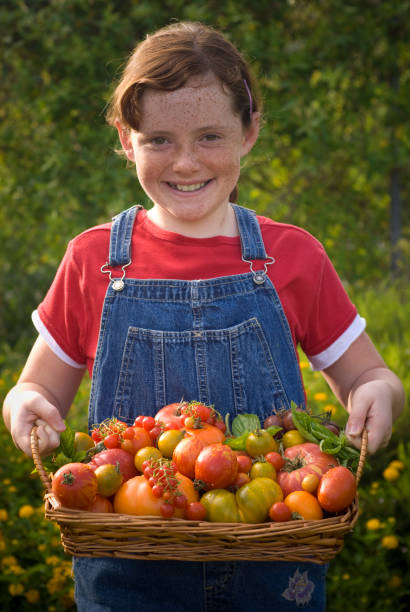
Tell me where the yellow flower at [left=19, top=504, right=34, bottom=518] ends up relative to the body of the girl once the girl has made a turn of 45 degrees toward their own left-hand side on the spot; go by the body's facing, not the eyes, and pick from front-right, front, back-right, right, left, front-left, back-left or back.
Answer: back

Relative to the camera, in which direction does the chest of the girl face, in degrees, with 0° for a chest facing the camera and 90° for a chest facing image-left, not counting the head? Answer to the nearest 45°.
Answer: approximately 0°
